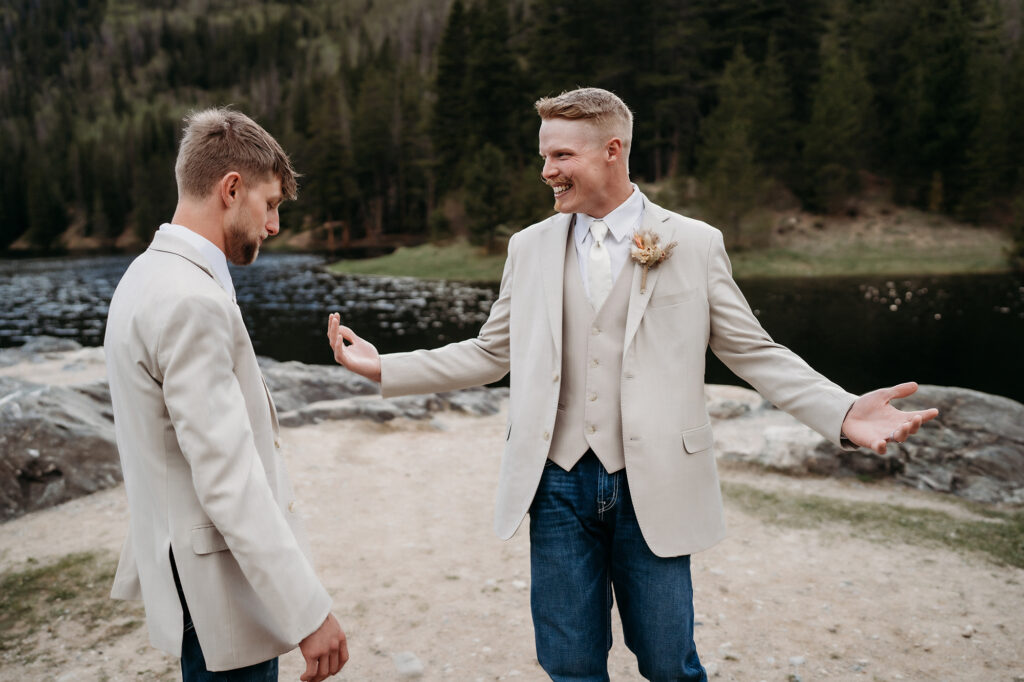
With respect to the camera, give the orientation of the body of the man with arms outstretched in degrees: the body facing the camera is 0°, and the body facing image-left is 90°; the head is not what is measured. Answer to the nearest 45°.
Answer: approximately 0°

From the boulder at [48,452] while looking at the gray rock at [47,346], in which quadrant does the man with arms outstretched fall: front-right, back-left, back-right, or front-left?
back-right

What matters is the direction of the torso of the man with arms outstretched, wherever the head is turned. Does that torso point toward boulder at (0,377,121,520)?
no

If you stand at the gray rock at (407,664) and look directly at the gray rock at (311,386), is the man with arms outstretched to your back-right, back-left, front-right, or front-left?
back-right

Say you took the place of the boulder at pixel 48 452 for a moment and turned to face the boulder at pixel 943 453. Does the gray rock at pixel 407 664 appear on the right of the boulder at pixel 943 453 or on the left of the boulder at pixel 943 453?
right

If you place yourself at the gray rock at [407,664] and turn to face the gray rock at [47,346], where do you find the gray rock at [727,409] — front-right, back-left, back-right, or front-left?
front-right

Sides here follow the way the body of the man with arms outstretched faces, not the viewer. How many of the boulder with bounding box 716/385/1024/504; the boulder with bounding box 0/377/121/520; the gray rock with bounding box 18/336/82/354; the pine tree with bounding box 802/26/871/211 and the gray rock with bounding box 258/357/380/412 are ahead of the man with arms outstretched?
0

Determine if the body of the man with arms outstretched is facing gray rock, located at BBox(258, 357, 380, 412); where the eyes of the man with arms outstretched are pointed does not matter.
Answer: no

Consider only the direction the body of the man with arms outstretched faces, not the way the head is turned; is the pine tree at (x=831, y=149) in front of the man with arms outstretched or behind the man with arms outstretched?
behind

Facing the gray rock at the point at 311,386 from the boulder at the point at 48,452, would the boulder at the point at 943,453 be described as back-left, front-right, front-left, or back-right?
front-right

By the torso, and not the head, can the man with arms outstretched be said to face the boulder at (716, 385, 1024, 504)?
no
